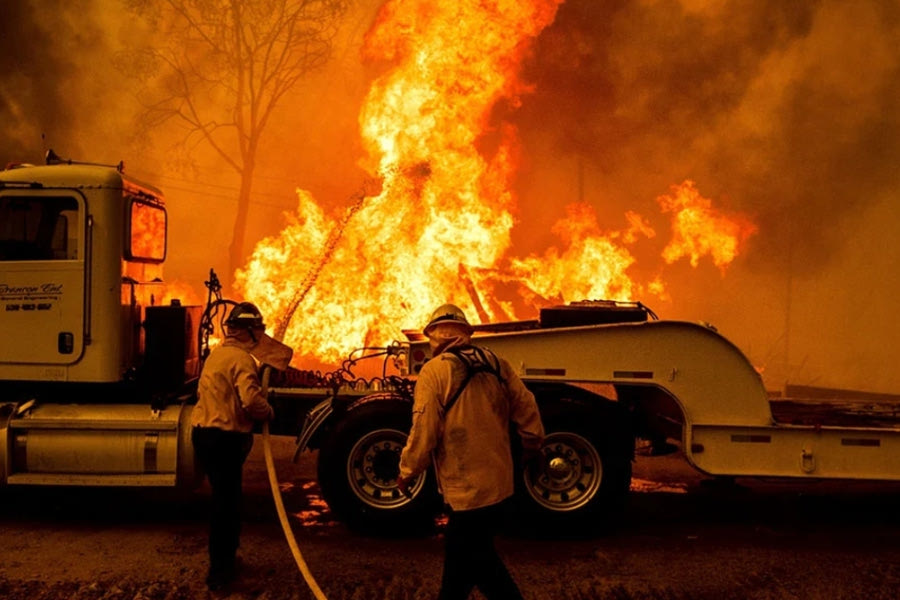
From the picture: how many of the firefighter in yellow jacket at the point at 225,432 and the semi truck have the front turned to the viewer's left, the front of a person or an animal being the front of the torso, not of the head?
1

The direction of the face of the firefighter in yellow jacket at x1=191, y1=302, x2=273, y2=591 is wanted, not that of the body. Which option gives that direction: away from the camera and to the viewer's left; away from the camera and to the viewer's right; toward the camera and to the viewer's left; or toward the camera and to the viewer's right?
away from the camera and to the viewer's right

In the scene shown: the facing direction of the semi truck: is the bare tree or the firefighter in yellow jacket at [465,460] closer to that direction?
the bare tree

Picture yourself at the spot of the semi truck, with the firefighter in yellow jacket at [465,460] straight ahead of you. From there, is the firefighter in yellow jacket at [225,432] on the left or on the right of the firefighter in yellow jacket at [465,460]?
right

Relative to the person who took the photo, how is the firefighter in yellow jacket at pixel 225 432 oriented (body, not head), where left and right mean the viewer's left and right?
facing away from the viewer and to the right of the viewer

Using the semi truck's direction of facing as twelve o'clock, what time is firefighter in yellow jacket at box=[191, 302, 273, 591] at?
The firefighter in yellow jacket is roughly at 10 o'clock from the semi truck.

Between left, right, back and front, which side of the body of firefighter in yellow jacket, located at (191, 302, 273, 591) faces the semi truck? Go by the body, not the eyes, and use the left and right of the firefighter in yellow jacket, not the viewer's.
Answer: front

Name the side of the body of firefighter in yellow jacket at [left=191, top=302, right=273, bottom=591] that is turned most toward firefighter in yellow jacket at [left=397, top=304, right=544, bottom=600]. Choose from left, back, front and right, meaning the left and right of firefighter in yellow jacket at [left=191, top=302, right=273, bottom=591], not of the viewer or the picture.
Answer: right

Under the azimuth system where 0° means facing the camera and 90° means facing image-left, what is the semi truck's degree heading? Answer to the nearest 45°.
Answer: approximately 90°

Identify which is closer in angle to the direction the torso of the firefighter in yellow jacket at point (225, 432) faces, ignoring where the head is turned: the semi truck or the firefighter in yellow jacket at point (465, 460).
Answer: the semi truck

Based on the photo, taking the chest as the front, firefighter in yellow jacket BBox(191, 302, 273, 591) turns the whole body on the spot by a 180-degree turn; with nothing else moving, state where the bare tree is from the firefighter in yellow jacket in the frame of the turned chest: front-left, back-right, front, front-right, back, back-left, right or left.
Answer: back-right
